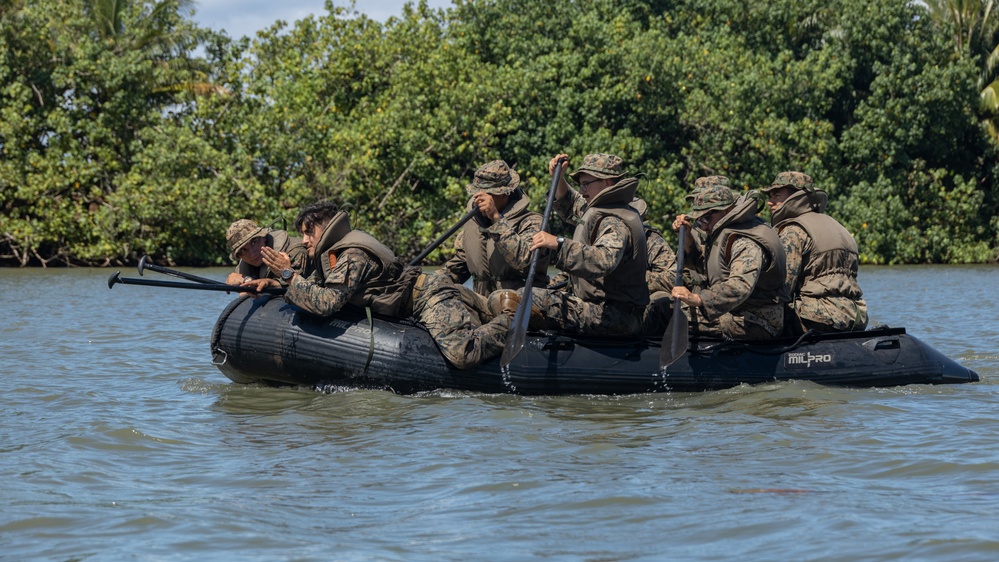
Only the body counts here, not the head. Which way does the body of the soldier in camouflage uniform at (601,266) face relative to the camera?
to the viewer's left

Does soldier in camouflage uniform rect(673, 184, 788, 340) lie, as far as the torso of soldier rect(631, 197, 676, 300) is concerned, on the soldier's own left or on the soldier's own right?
on the soldier's own left

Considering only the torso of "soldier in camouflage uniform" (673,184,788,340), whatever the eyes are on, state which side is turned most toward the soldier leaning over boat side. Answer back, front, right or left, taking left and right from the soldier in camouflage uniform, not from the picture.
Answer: front

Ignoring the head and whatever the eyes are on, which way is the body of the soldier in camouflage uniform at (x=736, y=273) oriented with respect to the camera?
to the viewer's left

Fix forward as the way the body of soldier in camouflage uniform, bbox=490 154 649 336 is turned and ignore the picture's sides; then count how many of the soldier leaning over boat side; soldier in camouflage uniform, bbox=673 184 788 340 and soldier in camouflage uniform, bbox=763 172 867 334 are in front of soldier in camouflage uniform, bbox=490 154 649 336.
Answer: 1

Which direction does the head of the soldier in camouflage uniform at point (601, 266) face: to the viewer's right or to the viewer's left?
to the viewer's left

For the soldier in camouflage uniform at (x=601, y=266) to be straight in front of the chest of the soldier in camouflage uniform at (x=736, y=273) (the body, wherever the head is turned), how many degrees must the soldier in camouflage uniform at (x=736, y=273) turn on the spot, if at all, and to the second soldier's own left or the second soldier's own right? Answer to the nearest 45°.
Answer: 0° — they already face them

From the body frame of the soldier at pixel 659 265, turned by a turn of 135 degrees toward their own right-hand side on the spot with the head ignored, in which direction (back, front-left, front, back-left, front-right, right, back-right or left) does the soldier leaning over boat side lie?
back

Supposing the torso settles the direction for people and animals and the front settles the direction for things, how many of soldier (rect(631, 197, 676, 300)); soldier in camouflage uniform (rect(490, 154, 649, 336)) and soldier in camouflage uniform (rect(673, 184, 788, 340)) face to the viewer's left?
3

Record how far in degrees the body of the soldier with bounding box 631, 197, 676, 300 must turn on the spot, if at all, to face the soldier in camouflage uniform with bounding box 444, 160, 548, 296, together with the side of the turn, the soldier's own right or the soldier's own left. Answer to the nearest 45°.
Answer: approximately 45° to the soldier's own left

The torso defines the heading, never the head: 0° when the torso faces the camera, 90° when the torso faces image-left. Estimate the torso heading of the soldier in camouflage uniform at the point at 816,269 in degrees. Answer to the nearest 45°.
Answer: approximately 135°

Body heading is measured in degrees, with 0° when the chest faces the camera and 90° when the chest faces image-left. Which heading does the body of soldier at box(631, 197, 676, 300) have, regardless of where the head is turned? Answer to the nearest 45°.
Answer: approximately 90°

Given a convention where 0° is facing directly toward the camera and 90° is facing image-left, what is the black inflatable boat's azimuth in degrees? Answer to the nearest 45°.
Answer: approximately 90°

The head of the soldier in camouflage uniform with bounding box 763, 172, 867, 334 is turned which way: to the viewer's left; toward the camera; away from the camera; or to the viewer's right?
to the viewer's left

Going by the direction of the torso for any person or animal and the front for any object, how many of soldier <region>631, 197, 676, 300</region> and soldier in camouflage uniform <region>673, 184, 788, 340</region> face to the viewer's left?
2
